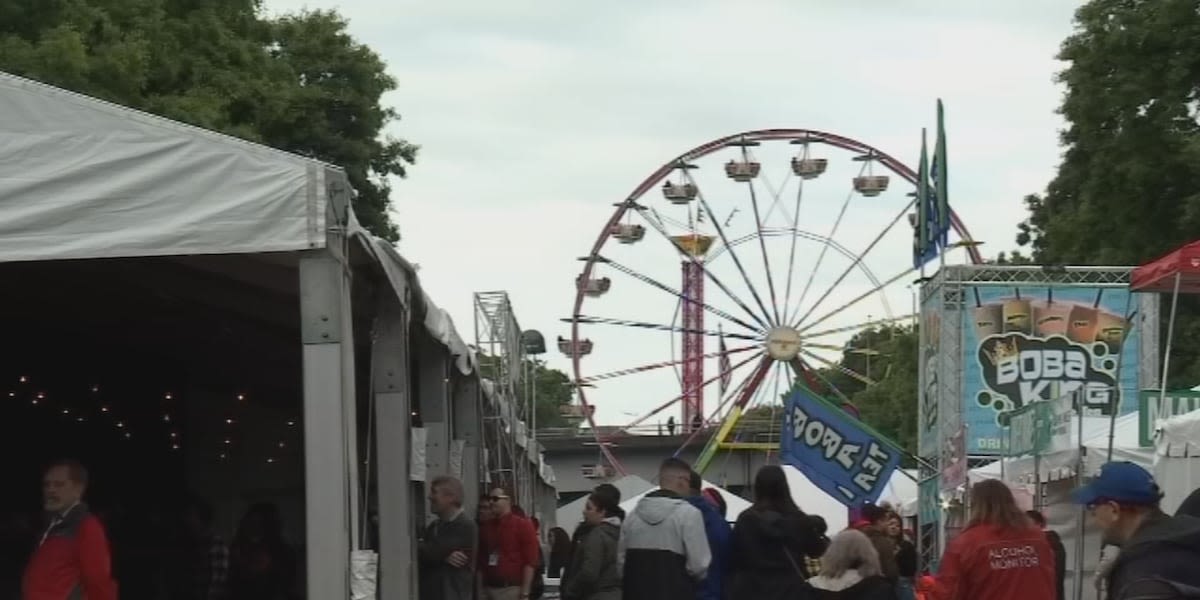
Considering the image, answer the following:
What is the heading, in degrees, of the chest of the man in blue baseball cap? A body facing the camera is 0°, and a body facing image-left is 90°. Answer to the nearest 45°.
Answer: approximately 90°

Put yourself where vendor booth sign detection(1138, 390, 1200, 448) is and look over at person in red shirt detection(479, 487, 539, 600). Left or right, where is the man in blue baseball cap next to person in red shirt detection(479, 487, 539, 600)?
left

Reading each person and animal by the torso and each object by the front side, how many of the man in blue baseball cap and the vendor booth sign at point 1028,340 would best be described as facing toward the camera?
1

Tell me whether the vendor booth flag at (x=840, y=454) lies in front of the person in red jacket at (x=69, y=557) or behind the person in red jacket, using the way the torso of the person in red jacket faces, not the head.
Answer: behind

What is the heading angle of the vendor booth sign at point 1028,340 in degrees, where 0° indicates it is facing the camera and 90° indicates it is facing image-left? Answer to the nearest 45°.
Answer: approximately 0°

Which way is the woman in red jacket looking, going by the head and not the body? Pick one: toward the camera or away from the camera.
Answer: away from the camera

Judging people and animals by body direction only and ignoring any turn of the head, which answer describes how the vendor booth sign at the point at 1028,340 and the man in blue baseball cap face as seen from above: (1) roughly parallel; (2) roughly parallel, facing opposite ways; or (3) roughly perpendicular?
roughly perpendicular

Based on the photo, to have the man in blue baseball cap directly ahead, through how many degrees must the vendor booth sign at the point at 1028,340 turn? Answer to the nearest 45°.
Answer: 0° — it already faces them
